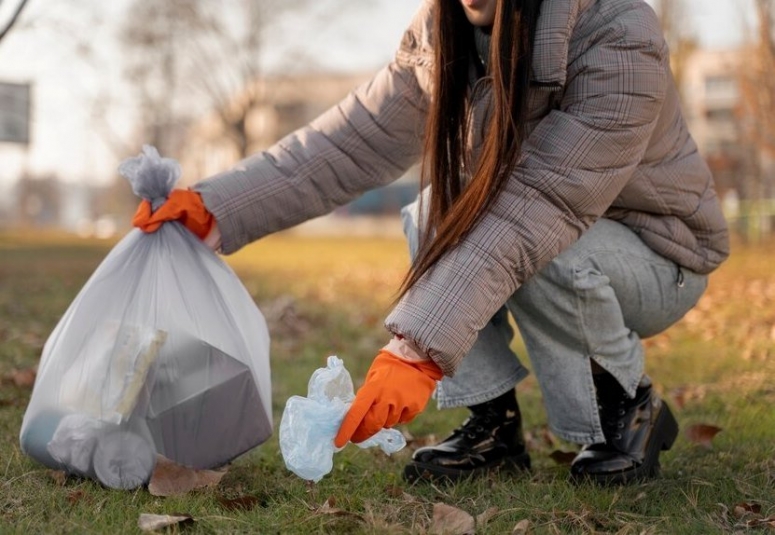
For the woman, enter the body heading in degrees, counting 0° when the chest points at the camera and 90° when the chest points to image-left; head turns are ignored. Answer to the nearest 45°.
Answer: approximately 45°

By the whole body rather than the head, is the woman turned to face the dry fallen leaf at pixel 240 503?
yes

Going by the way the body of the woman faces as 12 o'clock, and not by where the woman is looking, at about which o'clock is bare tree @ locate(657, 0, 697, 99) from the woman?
The bare tree is roughly at 5 o'clock from the woman.

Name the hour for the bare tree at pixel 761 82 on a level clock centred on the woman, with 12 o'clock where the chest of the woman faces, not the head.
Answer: The bare tree is roughly at 5 o'clock from the woman.

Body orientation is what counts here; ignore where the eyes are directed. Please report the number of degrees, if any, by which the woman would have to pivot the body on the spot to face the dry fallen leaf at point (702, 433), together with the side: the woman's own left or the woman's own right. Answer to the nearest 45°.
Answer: approximately 180°

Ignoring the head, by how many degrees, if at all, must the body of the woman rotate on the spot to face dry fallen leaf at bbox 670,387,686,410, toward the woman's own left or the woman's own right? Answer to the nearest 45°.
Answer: approximately 180°

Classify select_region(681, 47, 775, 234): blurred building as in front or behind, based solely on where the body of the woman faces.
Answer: behind
